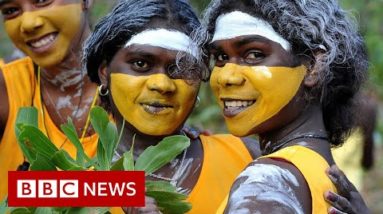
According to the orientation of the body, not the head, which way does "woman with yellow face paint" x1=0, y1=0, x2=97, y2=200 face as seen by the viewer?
toward the camera

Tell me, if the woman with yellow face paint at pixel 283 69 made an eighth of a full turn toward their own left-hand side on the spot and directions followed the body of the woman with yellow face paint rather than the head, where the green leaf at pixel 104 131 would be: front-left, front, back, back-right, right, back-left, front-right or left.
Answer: front-right

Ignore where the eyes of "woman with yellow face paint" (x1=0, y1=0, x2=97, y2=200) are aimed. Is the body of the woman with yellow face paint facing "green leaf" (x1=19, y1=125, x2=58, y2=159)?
yes

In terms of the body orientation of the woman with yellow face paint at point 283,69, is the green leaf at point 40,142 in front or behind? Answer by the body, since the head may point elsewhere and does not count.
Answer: in front

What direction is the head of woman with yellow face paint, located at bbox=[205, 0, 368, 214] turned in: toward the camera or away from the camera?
toward the camera

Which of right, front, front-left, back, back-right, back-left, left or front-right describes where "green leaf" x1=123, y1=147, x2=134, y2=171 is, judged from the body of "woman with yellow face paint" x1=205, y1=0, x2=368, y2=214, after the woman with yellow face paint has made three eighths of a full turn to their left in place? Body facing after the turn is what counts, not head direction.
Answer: back-right

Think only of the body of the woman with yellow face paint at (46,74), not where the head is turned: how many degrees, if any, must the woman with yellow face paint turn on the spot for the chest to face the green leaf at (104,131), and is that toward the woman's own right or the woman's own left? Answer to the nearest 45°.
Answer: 0° — they already face it

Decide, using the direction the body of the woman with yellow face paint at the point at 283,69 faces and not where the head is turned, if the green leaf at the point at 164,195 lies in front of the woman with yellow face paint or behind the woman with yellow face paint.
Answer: in front

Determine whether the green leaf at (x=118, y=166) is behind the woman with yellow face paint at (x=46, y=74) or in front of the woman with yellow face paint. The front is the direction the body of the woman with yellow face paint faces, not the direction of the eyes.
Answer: in front

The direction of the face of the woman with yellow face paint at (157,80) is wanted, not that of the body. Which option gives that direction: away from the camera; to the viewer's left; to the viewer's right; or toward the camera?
toward the camera
